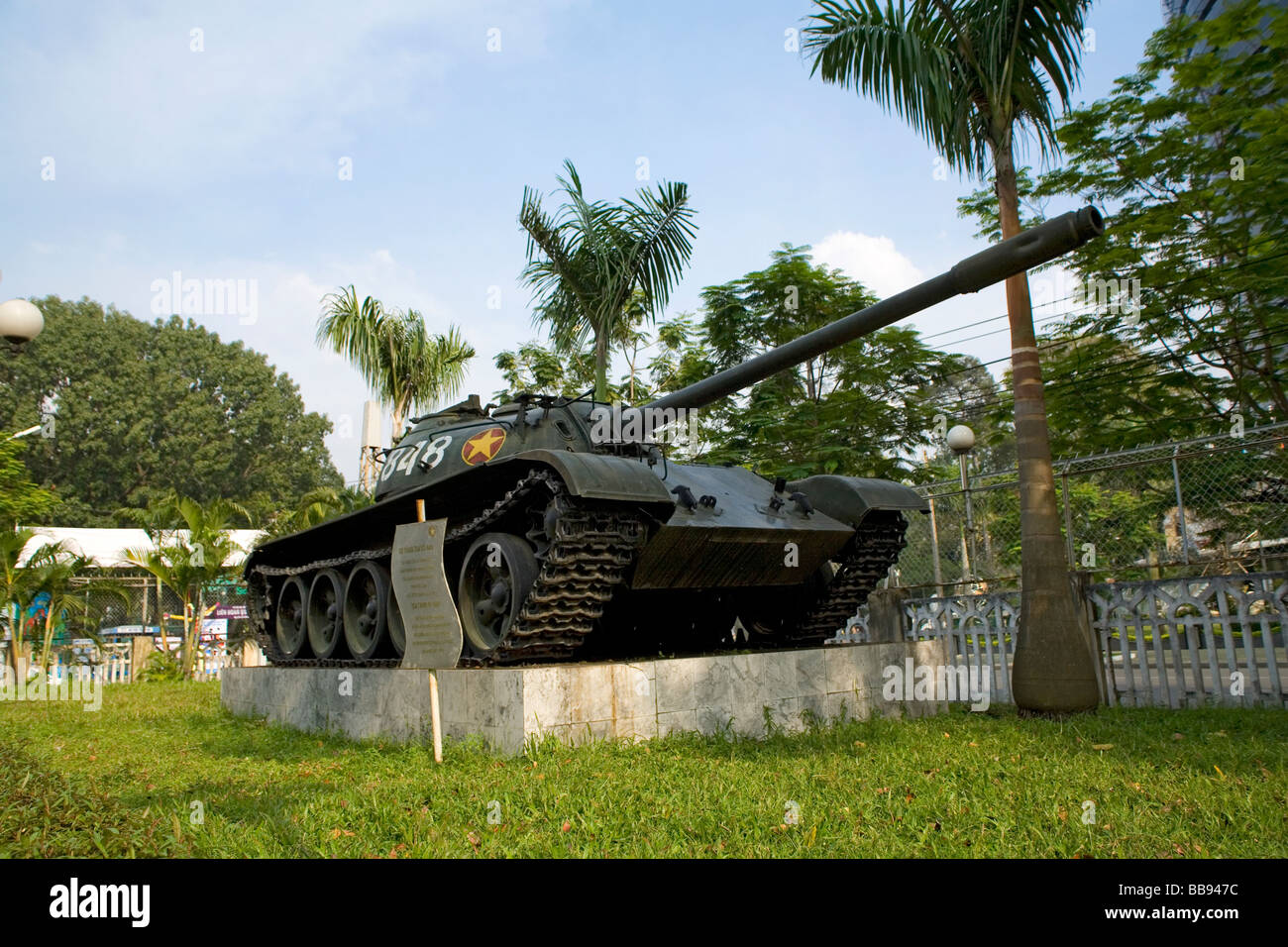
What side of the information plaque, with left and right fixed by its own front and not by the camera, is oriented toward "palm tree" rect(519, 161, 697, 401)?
back

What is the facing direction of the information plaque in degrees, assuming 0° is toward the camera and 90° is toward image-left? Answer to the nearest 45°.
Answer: approximately 45°

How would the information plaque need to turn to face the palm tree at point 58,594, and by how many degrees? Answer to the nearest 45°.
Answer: approximately 90° to its right

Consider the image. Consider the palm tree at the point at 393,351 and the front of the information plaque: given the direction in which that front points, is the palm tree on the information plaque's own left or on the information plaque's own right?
on the information plaque's own right

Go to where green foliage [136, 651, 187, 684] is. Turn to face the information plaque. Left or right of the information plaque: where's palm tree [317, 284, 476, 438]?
left

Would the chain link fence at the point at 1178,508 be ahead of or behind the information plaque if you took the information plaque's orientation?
behind

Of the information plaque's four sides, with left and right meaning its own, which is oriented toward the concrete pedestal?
back

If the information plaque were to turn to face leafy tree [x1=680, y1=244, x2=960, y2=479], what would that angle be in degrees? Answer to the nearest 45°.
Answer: approximately 180°
